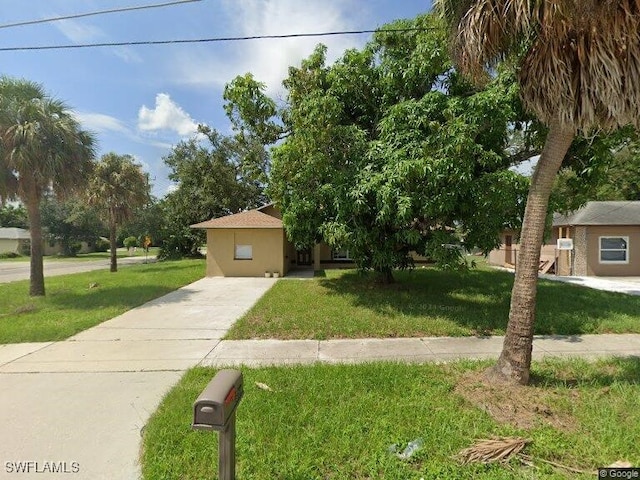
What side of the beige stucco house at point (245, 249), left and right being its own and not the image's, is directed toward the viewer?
front

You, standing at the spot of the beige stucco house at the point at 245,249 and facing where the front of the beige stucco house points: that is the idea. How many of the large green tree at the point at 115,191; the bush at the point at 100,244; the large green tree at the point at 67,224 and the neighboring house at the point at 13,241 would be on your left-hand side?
0

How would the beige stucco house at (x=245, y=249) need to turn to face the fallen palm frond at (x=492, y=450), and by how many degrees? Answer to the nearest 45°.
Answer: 0° — it already faces it

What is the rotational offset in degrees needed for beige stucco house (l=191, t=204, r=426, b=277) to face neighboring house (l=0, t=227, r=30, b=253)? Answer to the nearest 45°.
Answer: approximately 135° to its right

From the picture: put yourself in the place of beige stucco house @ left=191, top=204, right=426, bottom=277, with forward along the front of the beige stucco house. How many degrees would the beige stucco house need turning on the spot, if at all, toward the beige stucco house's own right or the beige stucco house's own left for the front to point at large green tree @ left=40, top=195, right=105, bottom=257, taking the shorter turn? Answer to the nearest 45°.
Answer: approximately 135° to the beige stucco house's own right

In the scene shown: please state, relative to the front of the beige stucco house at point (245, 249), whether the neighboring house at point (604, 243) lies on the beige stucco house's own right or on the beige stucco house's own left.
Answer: on the beige stucco house's own left

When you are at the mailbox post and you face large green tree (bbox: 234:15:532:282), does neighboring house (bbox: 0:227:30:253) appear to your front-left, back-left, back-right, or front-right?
front-left

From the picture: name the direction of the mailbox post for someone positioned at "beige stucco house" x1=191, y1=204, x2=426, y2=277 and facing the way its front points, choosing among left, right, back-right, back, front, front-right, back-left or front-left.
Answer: front

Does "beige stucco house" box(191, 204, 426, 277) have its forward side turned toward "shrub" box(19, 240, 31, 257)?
no

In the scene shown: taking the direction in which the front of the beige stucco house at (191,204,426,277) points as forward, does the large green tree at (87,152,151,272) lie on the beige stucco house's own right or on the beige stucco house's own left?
on the beige stucco house's own right

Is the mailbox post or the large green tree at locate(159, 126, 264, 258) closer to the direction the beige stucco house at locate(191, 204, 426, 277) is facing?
the mailbox post
